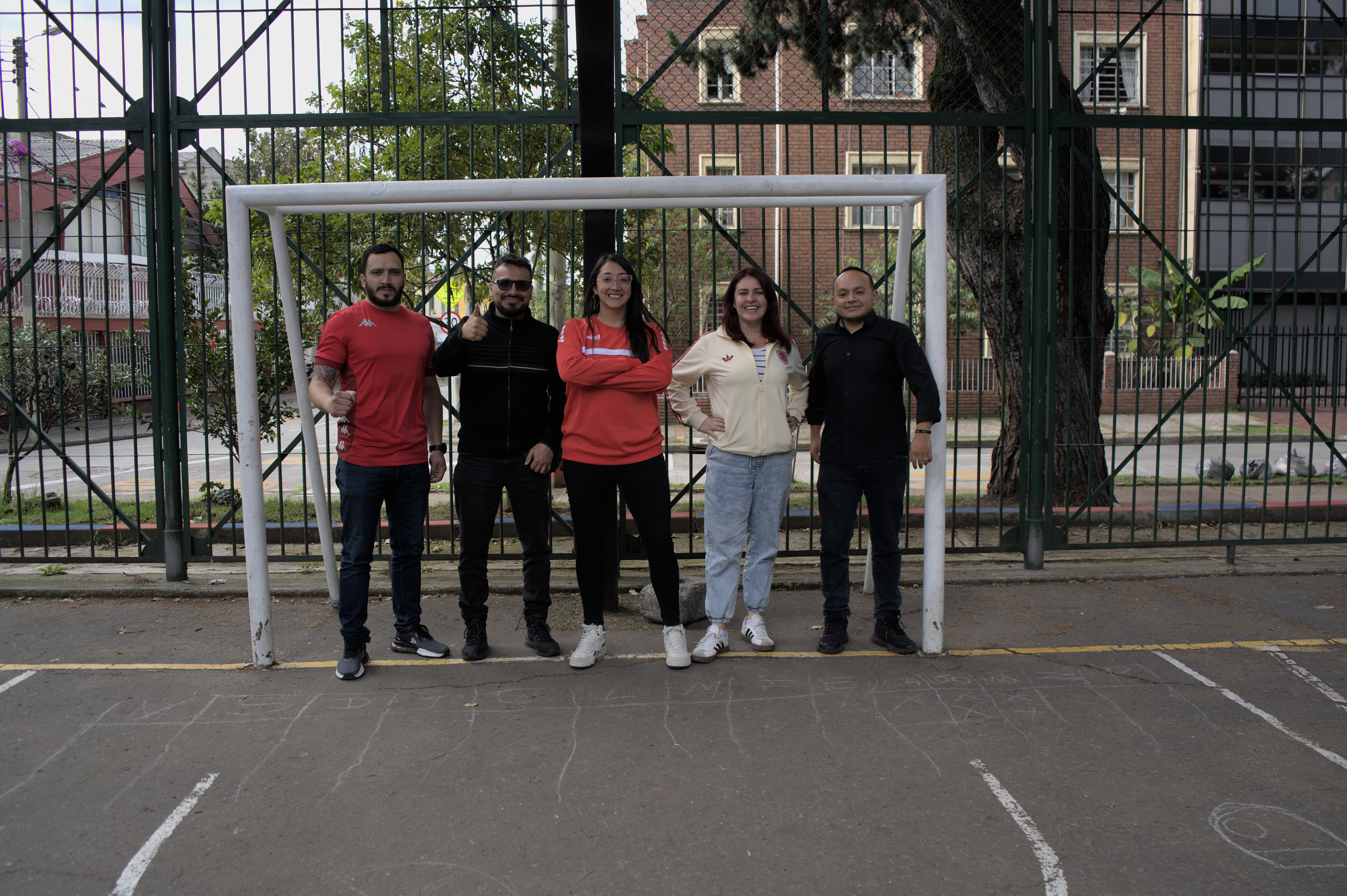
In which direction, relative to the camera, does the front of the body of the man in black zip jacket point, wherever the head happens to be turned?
toward the camera

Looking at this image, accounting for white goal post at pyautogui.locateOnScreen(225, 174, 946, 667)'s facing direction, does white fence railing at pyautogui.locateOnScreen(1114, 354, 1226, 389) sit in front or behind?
behind

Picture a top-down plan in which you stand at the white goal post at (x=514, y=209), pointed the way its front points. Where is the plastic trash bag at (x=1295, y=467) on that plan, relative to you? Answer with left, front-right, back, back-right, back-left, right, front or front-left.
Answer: back-left

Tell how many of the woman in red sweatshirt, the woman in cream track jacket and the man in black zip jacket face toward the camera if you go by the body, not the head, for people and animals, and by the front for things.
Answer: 3

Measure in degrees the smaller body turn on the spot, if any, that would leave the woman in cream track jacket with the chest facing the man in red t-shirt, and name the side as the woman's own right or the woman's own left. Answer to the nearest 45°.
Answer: approximately 90° to the woman's own right

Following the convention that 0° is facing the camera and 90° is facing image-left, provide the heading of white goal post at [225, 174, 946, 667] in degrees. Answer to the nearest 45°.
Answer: approximately 0°

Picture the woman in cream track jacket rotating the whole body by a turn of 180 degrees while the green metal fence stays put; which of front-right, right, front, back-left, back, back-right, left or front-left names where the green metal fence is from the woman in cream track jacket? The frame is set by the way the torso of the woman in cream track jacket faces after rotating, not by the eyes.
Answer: front

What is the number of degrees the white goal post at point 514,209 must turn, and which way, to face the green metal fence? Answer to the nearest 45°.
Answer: approximately 180°

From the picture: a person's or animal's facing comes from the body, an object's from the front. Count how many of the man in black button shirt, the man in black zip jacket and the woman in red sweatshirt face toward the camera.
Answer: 3
